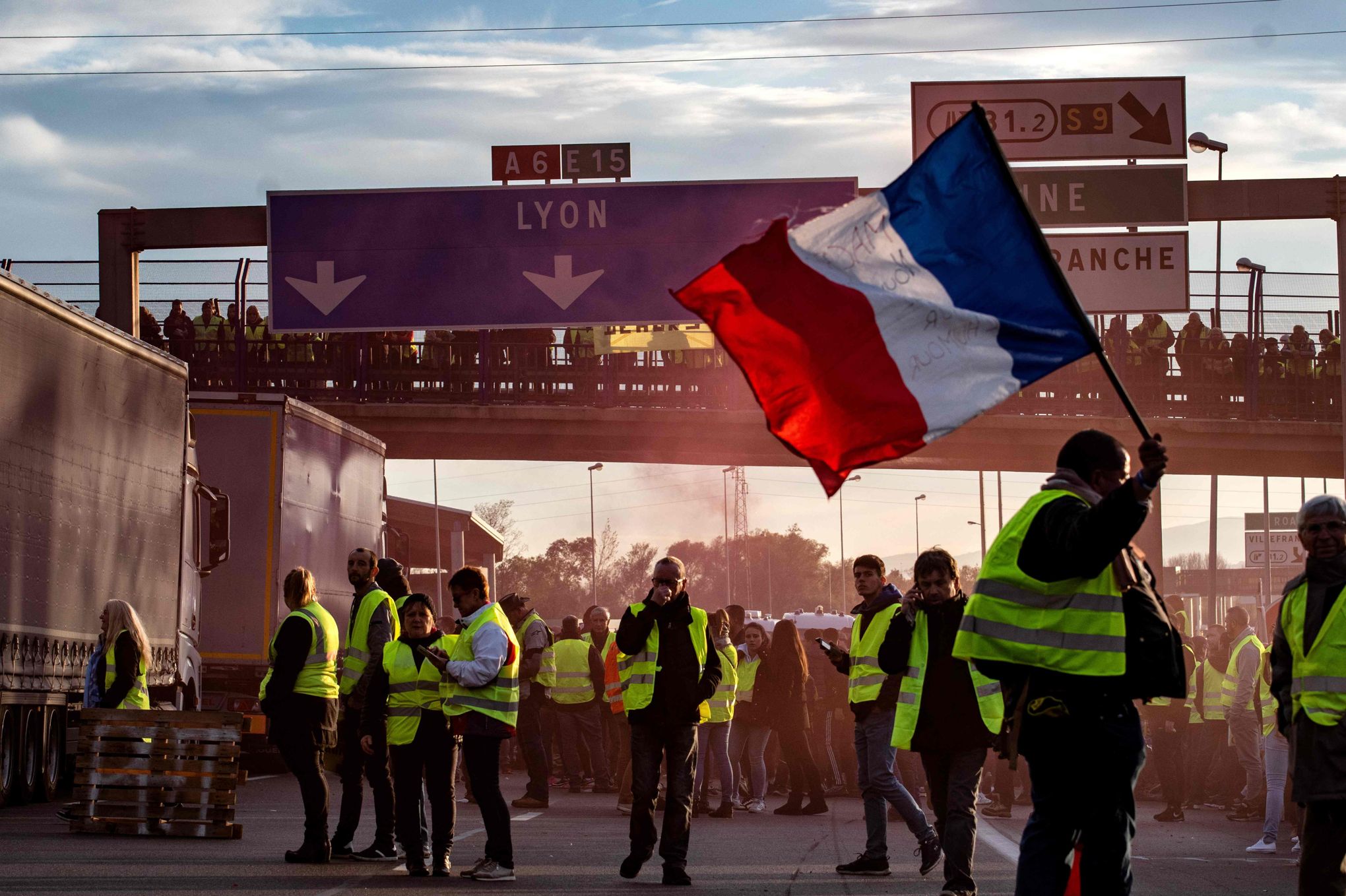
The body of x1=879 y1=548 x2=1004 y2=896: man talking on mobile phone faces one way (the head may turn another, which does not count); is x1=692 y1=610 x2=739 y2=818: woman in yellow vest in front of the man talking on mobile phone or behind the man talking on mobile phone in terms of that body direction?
behind

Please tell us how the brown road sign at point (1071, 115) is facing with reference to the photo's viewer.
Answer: facing the viewer

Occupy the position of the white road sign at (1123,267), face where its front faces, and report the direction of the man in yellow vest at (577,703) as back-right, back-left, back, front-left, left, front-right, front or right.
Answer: front-right

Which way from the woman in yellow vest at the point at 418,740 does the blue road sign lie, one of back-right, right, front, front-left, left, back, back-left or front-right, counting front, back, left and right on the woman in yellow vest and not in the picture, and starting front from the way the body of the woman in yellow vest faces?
back

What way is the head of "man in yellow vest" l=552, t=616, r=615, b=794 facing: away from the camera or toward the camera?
away from the camera

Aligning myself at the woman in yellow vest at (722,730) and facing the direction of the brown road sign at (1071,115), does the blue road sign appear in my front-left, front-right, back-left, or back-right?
front-left

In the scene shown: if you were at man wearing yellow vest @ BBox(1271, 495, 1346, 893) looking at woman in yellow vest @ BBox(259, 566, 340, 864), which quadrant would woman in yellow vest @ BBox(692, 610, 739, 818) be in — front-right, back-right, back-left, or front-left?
front-right

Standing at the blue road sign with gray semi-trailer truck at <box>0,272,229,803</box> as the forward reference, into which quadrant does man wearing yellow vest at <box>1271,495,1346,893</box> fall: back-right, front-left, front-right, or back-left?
front-left

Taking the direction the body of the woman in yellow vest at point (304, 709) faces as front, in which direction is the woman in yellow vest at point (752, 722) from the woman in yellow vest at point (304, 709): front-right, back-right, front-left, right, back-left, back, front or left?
right

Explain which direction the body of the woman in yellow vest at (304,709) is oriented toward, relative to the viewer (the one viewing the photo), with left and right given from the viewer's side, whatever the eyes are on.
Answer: facing away from the viewer and to the left of the viewer

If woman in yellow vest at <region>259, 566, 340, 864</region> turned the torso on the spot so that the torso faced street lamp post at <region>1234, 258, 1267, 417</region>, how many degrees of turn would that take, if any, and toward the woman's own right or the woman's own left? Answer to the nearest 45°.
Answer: approximately 90° to the woman's own right

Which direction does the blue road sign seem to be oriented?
toward the camera
